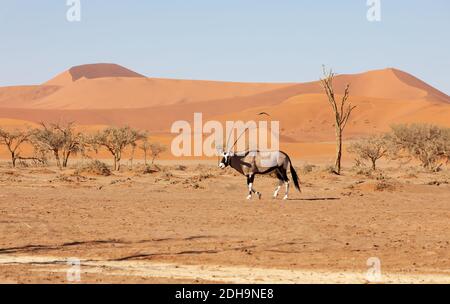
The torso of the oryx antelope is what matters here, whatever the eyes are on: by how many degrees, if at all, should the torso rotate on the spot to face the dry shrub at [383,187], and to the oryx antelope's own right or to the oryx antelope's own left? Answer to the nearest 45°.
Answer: approximately 135° to the oryx antelope's own right

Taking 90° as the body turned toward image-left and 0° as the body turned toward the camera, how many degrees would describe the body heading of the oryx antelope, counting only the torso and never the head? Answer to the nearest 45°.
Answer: approximately 90°

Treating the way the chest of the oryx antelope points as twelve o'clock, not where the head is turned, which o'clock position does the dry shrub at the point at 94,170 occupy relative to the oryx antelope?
The dry shrub is roughly at 2 o'clock from the oryx antelope.
